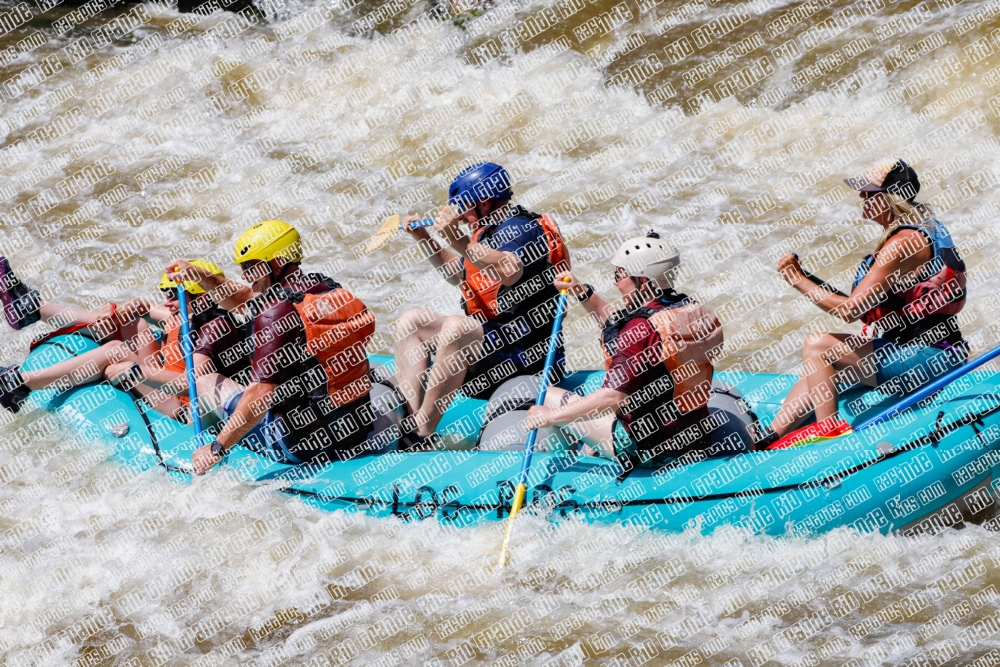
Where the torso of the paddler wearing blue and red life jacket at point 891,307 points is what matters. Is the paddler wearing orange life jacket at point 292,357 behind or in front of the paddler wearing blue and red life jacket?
in front

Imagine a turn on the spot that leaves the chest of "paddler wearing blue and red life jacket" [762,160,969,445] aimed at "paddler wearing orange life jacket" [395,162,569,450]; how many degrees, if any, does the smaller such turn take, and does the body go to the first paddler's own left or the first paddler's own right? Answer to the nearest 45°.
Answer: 0° — they already face them

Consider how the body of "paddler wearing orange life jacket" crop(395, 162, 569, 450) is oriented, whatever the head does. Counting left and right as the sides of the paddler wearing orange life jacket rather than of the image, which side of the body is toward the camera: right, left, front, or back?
left

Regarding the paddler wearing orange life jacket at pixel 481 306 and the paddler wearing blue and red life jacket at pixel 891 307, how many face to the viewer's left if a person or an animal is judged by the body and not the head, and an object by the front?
2

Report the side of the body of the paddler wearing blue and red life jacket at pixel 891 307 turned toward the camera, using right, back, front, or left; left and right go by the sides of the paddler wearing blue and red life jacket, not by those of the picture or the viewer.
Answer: left
